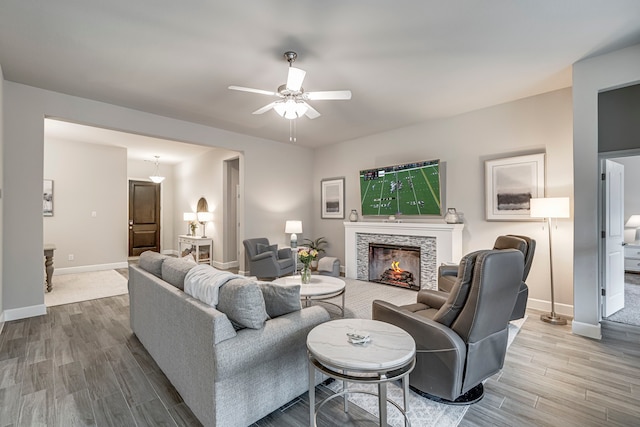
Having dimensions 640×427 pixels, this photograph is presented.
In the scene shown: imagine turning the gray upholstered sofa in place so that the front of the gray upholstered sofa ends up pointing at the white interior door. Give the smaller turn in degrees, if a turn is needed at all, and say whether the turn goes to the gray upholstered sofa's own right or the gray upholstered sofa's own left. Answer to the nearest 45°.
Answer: approximately 45° to the gray upholstered sofa's own right

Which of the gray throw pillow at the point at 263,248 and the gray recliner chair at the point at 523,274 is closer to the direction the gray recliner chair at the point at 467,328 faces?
the gray throw pillow

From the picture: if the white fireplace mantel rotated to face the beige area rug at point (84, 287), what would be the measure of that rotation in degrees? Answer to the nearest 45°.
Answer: approximately 45° to its right

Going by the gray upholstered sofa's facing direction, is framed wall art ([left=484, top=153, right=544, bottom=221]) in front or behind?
in front

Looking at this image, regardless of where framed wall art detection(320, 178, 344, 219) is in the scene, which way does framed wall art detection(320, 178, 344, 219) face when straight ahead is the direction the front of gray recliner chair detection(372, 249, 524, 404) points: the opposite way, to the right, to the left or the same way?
to the left

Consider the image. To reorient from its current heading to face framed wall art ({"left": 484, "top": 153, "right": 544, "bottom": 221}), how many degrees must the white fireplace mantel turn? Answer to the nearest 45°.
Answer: approximately 135° to its left

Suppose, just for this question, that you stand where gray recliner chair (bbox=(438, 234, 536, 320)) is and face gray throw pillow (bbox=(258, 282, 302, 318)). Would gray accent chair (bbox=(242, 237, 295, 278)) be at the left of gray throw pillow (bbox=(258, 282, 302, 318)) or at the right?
right

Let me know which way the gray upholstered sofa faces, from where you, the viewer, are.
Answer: facing away from the viewer and to the right of the viewer

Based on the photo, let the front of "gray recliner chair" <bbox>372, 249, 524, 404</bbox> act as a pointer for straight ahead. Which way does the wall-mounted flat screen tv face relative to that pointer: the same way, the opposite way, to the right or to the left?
to the left

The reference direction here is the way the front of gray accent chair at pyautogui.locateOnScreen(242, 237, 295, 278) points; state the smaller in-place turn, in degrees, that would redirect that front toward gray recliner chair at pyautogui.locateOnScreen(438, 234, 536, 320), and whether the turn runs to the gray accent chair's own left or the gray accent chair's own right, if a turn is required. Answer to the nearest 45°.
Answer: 0° — it already faces it

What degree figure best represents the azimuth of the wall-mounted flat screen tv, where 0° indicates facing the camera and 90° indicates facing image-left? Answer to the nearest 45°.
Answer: approximately 45°
